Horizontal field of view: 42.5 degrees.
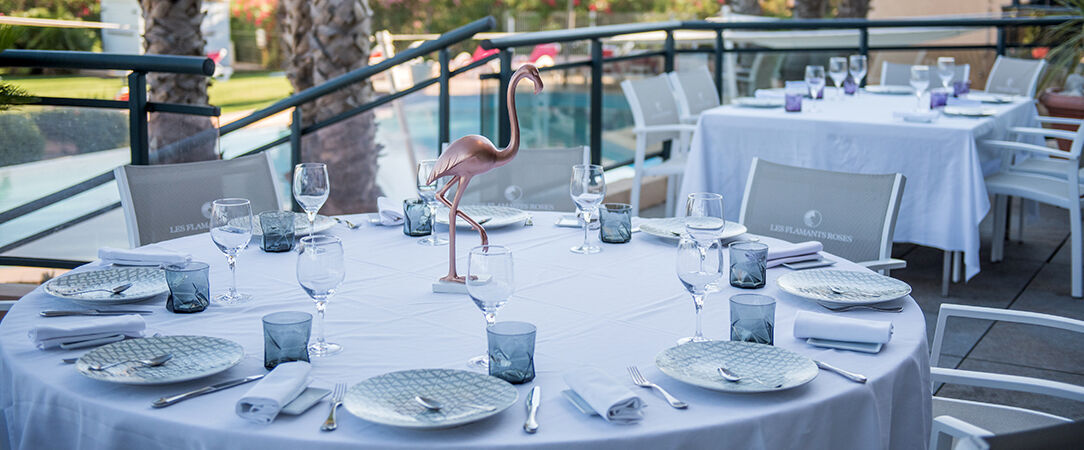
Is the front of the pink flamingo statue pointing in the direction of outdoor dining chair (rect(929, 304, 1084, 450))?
yes

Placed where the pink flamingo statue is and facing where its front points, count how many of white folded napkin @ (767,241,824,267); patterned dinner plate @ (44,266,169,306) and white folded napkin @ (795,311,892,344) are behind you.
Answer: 1

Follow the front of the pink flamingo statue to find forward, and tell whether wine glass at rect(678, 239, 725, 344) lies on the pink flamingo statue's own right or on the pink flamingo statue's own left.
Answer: on the pink flamingo statue's own right

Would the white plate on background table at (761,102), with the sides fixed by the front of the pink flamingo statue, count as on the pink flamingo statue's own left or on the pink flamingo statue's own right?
on the pink flamingo statue's own left

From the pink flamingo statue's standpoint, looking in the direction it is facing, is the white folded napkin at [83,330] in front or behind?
behind

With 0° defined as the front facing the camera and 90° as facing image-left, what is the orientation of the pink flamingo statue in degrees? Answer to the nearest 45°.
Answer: approximately 270°

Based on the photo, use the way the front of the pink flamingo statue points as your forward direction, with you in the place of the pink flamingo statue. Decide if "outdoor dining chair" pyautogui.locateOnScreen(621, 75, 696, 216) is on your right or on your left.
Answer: on your left

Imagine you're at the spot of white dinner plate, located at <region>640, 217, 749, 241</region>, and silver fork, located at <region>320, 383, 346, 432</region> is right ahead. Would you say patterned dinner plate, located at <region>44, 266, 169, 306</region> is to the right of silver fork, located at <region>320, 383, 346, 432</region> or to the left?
right

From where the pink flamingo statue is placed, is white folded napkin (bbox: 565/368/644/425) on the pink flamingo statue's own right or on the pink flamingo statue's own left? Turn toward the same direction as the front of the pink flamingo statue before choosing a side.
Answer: on the pink flamingo statue's own right

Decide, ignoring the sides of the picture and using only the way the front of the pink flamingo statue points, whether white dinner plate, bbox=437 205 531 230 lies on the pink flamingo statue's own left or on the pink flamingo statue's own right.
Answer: on the pink flamingo statue's own left

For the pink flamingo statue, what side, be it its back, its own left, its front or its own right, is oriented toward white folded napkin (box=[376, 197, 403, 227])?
left

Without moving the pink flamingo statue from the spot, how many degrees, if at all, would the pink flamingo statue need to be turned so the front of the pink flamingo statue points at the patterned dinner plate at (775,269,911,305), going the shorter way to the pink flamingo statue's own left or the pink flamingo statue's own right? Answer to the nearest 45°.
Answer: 0° — it already faces it

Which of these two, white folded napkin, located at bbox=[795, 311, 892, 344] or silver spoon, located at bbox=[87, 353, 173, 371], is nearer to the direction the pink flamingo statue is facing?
the white folded napkin

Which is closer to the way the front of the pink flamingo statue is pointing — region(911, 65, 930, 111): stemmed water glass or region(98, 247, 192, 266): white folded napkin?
the stemmed water glass

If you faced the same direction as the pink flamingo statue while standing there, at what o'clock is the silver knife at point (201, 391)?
The silver knife is roughly at 4 o'clock from the pink flamingo statue.
